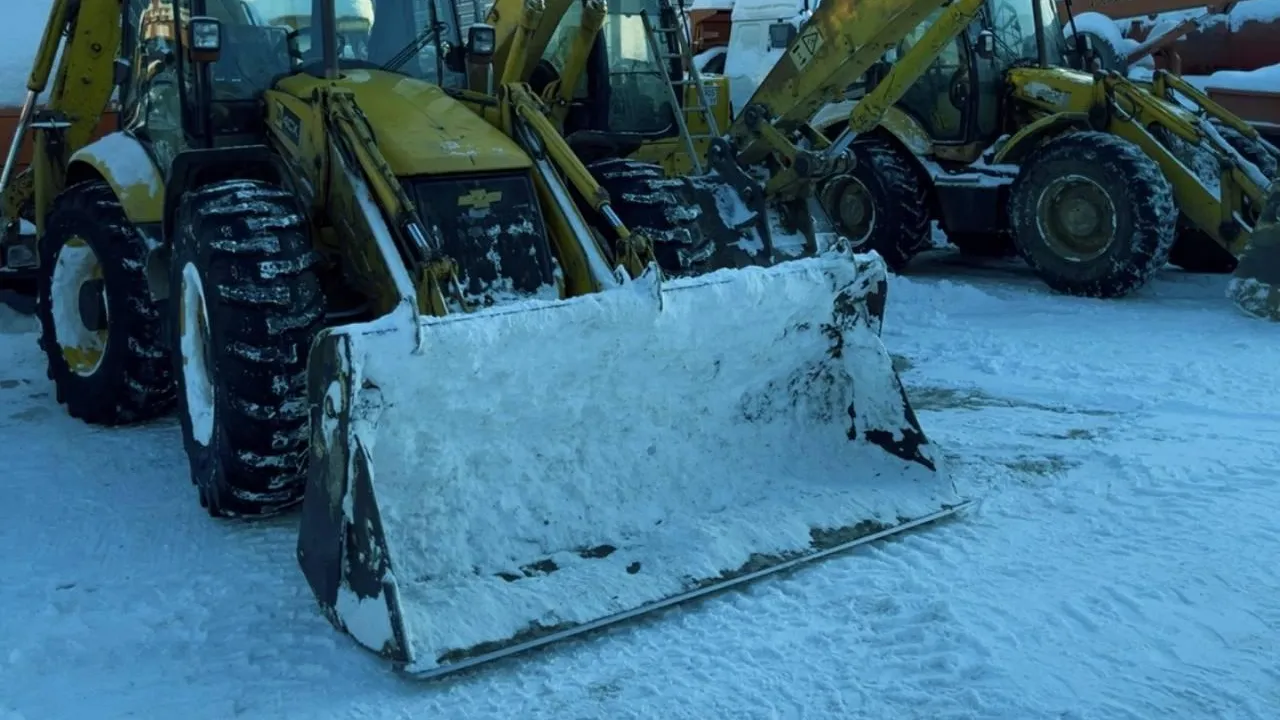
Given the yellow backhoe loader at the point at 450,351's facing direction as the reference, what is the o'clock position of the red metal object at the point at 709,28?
The red metal object is roughly at 8 o'clock from the yellow backhoe loader.

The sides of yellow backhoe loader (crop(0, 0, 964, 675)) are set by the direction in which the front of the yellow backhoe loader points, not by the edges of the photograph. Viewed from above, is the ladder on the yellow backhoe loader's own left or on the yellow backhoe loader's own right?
on the yellow backhoe loader's own left

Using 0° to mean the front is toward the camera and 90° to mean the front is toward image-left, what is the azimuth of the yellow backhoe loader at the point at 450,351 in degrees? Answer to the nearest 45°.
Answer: approximately 315°

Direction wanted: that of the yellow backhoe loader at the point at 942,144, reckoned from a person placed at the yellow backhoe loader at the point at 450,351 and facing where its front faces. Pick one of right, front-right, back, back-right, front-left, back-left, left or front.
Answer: left
